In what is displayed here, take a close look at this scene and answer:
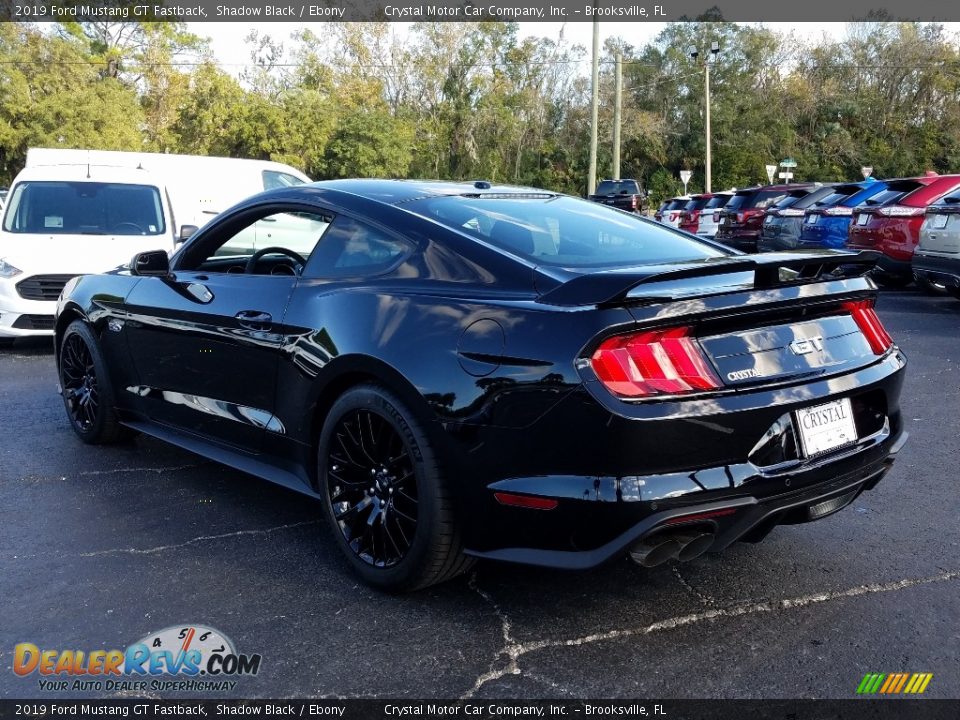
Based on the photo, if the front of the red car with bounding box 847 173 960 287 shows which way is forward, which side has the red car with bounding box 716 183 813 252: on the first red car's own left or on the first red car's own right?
on the first red car's own left

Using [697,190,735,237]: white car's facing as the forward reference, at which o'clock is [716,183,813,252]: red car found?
The red car is roughly at 4 o'clock from the white car.

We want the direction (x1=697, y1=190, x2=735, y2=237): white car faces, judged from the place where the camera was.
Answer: facing away from the viewer and to the right of the viewer

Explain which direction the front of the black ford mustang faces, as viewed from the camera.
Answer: facing away from the viewer and to the left of the viewer

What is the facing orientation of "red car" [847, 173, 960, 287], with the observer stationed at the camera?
facing away from the viewer and to the right of the viewer

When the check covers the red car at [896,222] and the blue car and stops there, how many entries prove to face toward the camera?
0

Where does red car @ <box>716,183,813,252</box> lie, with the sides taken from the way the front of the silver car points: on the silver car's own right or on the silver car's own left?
on the silver car's own left

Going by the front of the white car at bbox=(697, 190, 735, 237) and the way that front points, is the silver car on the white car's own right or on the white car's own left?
on the white car's own right

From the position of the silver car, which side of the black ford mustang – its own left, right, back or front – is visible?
right

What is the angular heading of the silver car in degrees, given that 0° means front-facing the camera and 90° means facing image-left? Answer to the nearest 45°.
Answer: approximately 225°

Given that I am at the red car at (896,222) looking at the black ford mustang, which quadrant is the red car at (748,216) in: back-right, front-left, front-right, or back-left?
back-right

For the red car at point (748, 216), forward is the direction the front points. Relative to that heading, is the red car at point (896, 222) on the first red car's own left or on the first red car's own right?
on the first red car's own right

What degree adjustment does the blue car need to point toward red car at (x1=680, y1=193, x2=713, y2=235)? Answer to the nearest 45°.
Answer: approximately 45° to its left

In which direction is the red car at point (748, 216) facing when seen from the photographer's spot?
facing away from the viewer and to the right of the viewer
